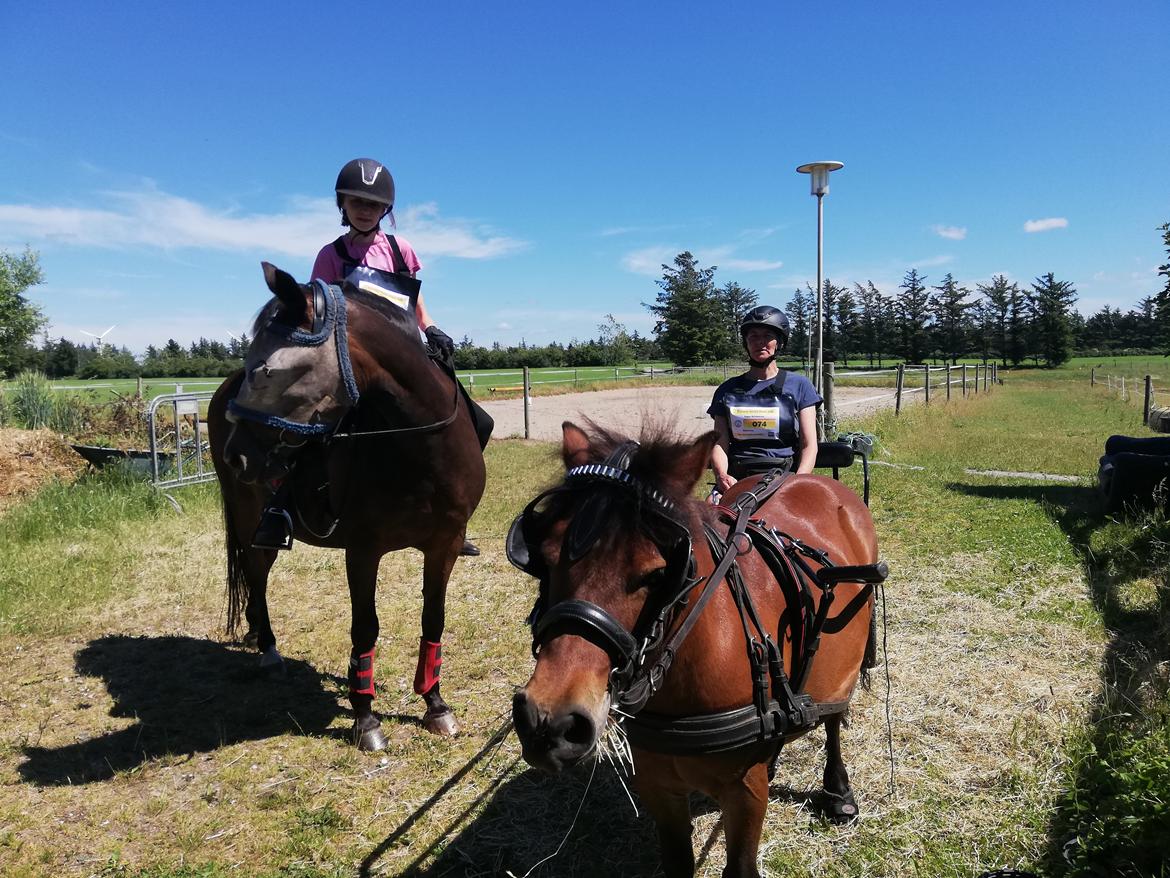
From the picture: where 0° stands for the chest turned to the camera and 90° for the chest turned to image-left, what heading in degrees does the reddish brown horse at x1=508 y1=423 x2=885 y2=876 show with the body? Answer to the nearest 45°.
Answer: approximately 45°

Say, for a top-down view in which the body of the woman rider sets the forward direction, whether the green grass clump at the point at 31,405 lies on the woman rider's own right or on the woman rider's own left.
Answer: on the woman rider's own right

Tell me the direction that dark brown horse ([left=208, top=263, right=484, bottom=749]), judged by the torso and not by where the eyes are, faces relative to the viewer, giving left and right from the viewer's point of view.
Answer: facing the viewer and to the right of the viewer

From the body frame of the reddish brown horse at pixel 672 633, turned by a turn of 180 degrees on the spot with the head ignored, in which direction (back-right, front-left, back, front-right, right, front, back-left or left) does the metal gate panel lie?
left

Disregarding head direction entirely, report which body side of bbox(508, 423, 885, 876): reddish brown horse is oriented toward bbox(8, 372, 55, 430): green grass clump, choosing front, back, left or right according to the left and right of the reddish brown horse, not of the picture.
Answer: right

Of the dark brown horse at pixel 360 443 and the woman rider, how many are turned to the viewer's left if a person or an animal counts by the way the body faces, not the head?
0

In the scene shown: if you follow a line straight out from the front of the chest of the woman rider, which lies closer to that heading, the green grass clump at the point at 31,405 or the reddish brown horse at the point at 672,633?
the reddish brown horse

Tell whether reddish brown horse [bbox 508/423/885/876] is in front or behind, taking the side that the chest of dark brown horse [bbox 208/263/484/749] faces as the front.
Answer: in front

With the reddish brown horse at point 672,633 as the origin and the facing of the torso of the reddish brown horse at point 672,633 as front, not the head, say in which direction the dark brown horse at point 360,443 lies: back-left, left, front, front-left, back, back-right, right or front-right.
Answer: right

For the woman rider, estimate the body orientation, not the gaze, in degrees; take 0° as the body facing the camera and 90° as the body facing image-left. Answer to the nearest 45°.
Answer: approximately 0°
